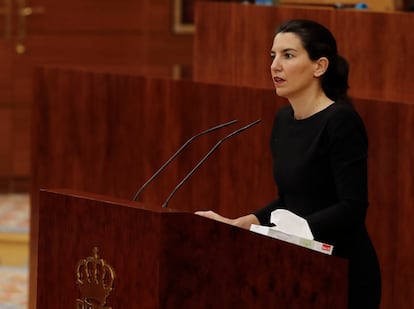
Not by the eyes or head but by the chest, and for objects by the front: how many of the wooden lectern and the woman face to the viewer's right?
0

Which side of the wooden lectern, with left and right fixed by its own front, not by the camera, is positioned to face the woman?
back

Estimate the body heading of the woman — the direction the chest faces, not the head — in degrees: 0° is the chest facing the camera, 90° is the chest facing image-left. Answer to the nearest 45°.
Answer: approximately 45°

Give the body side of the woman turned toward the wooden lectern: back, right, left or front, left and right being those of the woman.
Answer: front

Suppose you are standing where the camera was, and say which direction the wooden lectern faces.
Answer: facing the viewer and to the left of the viewer

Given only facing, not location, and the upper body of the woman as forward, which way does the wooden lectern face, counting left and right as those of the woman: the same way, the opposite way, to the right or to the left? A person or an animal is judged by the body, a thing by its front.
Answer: the same way
